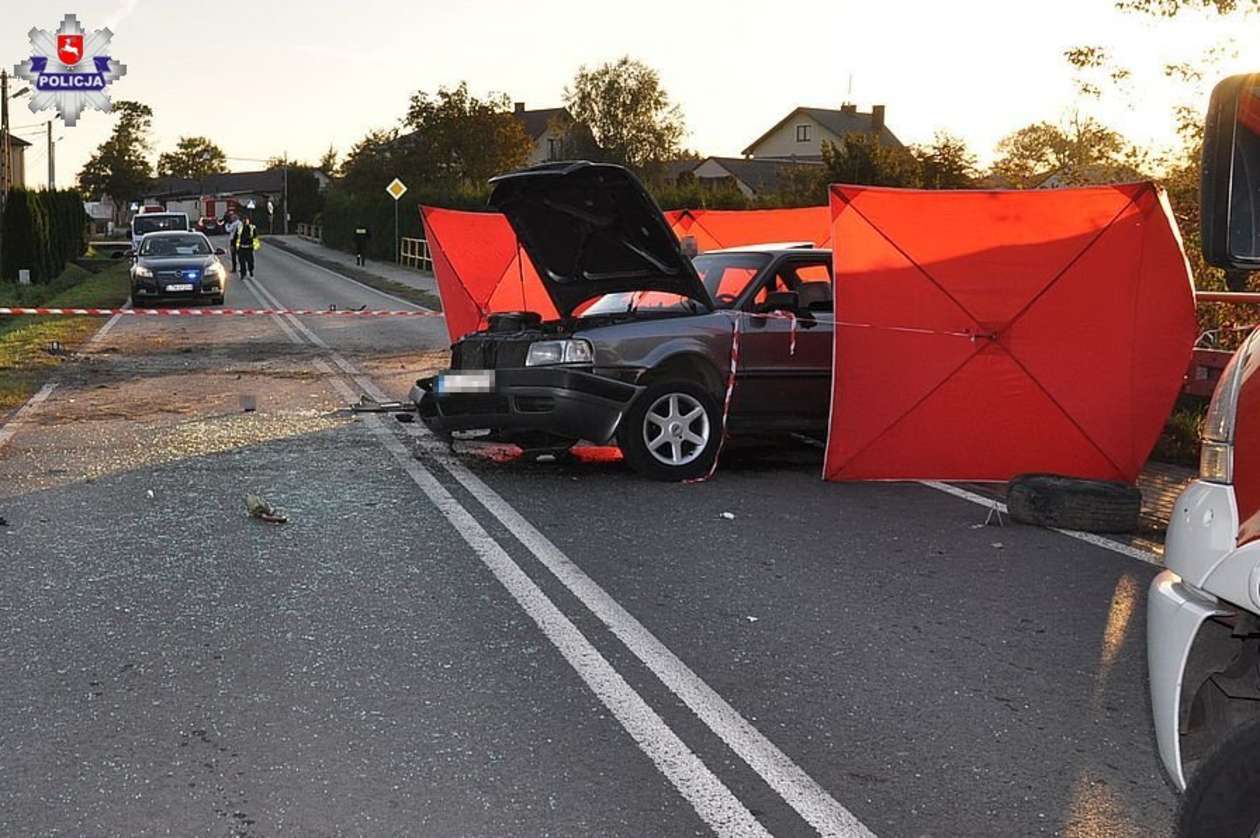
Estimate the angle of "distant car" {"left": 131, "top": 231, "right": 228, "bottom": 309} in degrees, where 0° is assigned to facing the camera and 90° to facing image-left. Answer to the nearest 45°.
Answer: approximately 0°

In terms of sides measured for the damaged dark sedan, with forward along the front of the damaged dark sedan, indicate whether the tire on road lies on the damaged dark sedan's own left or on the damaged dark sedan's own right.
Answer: on the damaged dark sedan's own left

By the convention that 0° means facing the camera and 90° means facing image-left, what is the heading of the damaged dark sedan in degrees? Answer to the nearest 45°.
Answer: approximately 45°

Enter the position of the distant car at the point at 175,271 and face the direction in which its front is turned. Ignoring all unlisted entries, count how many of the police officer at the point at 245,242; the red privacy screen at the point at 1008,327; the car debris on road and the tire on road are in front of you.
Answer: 3

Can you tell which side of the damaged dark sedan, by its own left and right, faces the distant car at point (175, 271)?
right

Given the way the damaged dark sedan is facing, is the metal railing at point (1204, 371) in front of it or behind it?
behind

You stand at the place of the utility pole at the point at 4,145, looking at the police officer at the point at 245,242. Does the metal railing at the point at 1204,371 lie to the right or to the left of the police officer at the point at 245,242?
right

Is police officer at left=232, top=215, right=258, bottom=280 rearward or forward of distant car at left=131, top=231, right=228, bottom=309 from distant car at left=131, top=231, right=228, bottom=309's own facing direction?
rearward
